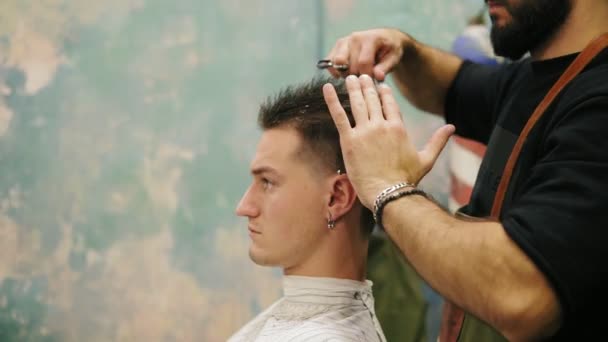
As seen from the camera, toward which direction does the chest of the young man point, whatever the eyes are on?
to the viewer's left

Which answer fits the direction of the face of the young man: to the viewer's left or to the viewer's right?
to the viewer's left
